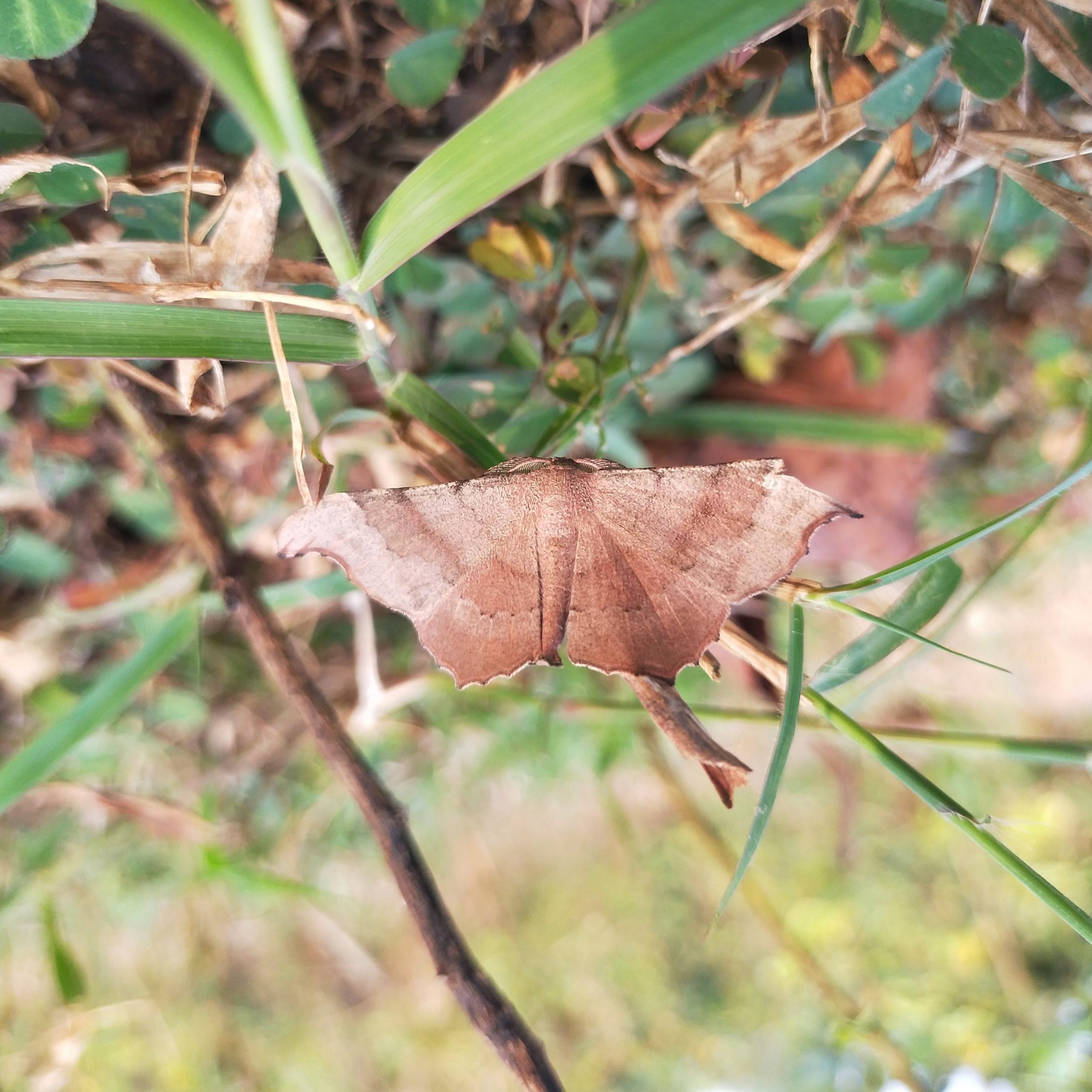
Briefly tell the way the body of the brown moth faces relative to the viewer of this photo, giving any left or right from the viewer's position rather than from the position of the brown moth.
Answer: facing away from the viewer
